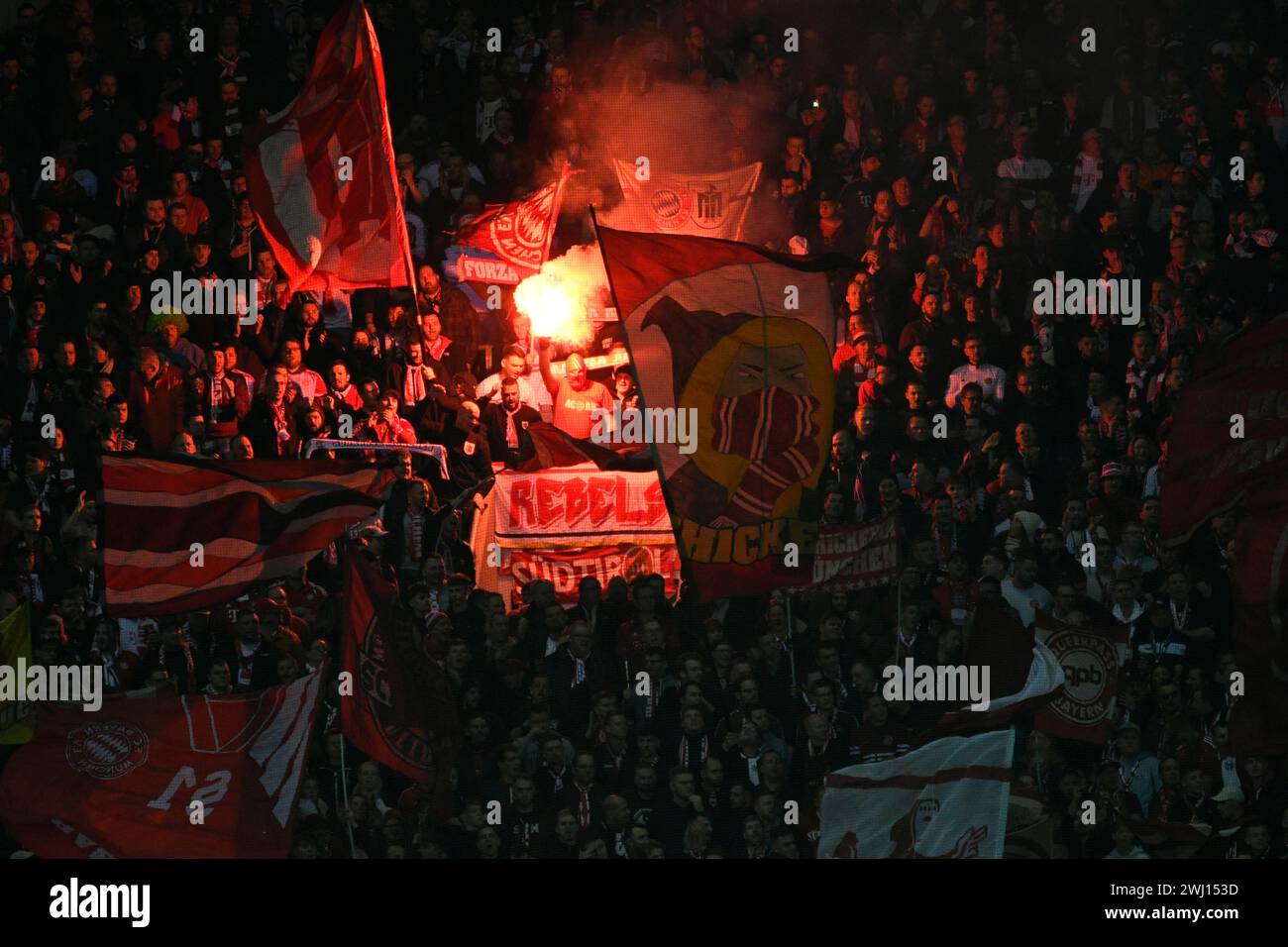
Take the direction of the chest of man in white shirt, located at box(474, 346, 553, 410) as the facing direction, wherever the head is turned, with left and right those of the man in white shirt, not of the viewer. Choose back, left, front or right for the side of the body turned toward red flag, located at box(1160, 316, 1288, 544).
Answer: left

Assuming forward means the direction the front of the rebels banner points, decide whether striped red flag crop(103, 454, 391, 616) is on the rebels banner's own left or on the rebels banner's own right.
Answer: on the rebels banner's own right

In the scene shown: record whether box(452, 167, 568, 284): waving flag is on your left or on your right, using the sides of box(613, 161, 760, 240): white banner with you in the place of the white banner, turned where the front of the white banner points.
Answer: on your right

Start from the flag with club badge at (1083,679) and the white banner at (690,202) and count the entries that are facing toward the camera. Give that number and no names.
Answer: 2
